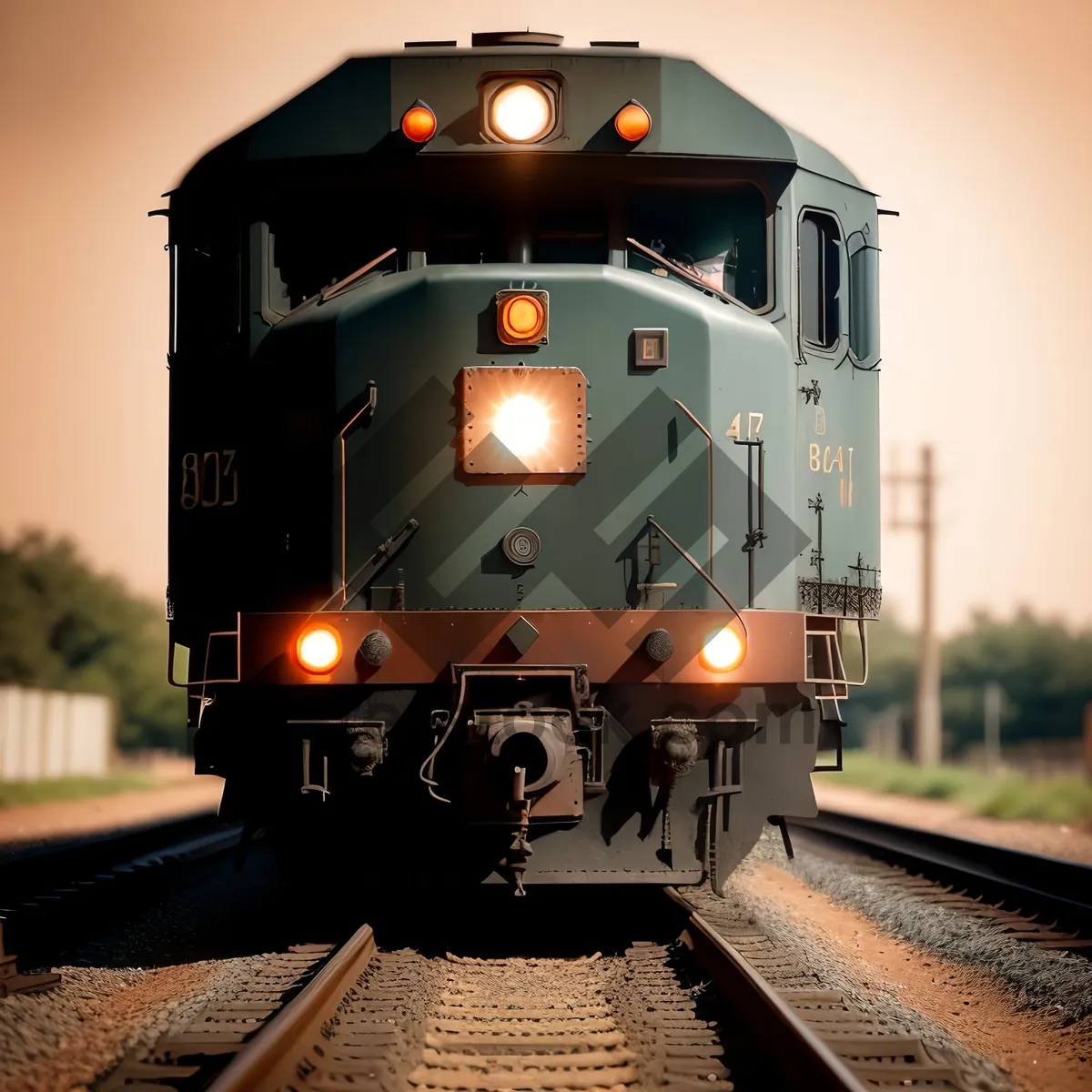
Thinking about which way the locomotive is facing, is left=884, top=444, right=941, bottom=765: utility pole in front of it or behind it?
behind

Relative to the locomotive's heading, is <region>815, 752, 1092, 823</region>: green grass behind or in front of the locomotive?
behind

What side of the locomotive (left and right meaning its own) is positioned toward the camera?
front
